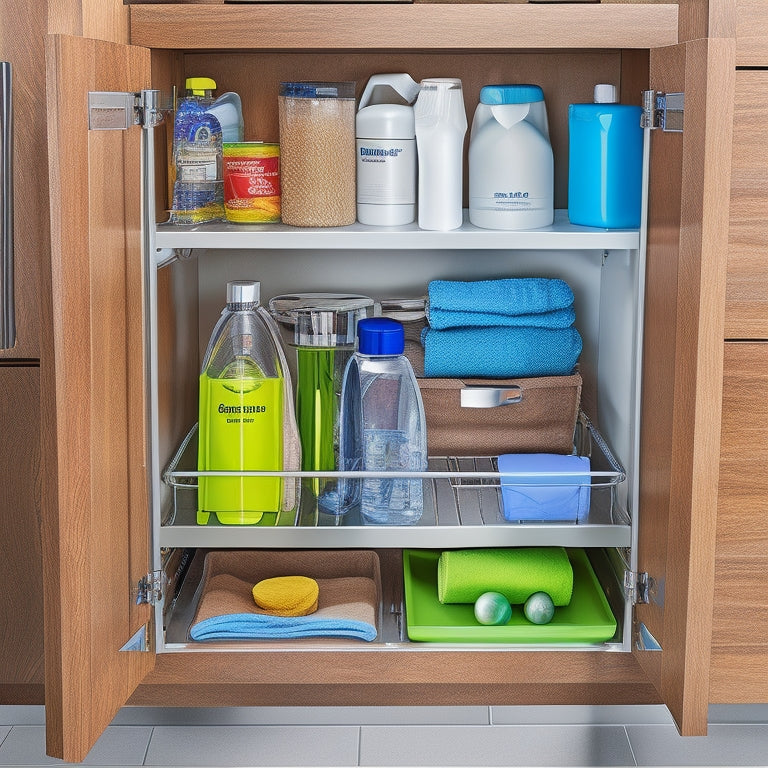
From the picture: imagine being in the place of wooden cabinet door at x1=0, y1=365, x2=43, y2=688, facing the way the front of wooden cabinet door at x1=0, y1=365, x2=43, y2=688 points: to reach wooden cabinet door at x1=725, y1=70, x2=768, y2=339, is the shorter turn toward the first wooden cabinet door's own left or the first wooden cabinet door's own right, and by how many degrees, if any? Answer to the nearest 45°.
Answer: approximately 45° to the first wooden cabinet door's own left

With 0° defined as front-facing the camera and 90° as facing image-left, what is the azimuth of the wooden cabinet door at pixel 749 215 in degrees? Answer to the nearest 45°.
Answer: approximately 0°

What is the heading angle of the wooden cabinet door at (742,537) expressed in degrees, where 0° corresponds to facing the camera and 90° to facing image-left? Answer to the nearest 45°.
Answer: approximately 0°
